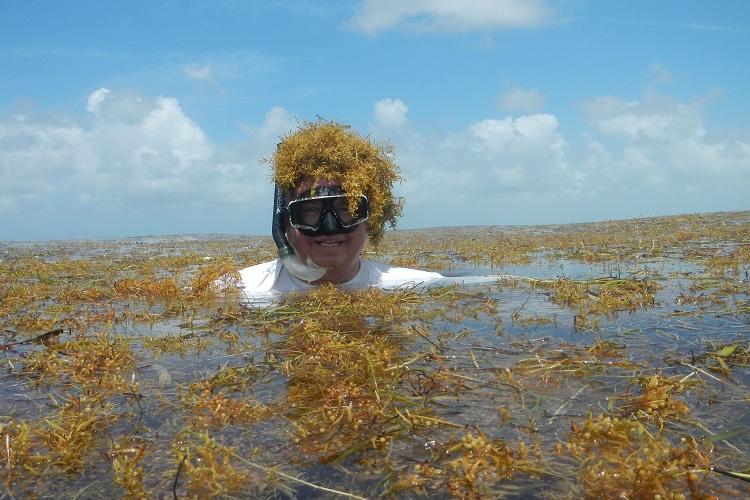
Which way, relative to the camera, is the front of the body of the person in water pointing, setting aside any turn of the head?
toward the camera
